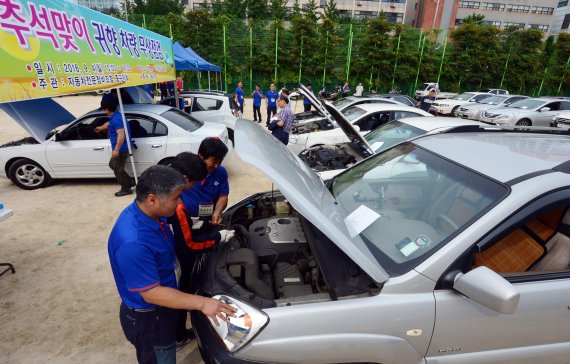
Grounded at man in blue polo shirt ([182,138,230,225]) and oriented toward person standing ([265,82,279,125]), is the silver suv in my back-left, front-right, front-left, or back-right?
back-right

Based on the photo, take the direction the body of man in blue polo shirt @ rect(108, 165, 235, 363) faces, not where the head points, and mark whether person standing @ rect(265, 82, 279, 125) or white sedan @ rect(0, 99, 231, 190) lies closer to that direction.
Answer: the person standing

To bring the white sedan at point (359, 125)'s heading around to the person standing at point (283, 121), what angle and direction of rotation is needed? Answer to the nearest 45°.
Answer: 0° — it already faces them

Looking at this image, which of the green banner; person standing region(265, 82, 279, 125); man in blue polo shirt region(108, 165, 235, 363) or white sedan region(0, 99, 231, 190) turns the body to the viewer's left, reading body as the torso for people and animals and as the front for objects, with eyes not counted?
the white sedan

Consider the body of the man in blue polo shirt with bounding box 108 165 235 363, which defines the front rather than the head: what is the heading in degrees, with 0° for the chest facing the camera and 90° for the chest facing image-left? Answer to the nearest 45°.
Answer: approximately 270°

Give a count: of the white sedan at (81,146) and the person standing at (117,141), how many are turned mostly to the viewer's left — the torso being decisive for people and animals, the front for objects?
2

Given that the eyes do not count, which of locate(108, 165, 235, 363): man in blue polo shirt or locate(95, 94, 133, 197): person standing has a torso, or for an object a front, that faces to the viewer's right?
the man in blue polo shirt

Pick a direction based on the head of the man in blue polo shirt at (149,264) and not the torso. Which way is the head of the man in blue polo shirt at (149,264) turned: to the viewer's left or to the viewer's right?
to the viewer's right

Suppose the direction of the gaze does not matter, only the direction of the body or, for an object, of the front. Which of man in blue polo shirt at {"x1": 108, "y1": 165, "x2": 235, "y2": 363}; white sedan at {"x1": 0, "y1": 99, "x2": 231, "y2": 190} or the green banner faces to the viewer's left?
the white sedan

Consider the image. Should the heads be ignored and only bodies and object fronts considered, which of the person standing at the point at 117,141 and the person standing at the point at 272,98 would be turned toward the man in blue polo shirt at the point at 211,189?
the person standing at the point at 272,98

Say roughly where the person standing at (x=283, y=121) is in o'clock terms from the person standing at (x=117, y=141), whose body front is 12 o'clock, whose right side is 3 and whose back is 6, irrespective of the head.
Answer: the person standing at (x=283, y=121) is roughly at 6 o'clock from the person standing at (x=117, y=141).

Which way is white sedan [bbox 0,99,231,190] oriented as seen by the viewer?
to the viewer's left
